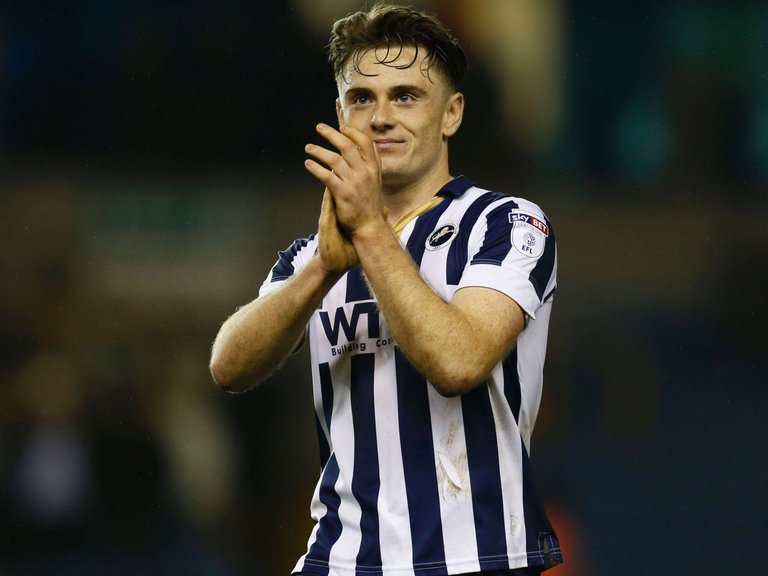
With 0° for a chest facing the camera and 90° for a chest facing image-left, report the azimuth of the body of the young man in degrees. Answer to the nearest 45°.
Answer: approximately 45°
